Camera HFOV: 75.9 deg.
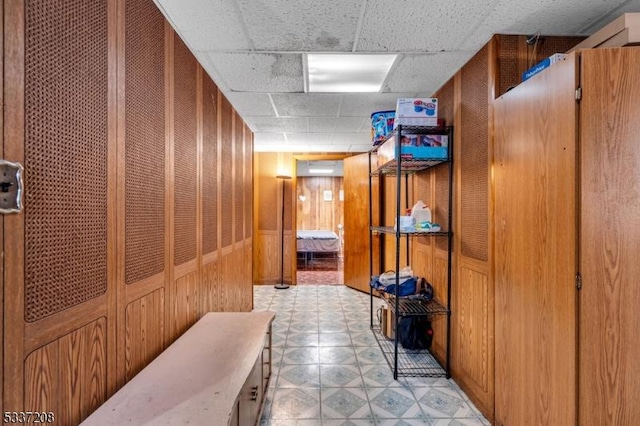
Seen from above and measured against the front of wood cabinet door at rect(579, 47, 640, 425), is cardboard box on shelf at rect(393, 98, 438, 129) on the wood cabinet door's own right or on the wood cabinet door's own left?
on the wood cabinet door's own right

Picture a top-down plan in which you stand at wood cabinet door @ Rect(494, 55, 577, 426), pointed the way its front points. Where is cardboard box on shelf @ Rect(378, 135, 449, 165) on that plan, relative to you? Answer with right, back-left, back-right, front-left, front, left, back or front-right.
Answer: right

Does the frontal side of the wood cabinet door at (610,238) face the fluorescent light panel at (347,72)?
no

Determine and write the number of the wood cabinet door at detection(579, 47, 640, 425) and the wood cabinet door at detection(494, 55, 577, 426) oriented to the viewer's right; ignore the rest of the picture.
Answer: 0

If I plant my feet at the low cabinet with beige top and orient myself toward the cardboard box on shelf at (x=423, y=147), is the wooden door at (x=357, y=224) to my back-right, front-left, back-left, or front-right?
front-left

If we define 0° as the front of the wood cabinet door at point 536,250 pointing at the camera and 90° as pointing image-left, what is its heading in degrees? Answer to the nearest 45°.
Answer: approximately 45°

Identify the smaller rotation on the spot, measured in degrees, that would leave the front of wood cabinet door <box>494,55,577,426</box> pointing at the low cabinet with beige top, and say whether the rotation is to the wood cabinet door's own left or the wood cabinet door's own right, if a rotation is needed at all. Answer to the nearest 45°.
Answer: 0° — it already faces it

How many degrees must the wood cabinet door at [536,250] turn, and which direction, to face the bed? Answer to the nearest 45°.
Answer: approximately 90° to its right

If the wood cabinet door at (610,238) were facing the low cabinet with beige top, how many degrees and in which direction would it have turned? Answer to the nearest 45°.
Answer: approximately 45° to its right

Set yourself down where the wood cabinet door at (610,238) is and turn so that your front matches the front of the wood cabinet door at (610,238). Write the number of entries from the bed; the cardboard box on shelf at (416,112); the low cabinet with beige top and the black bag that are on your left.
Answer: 0

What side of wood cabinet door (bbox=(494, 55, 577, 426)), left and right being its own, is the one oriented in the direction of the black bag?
right
